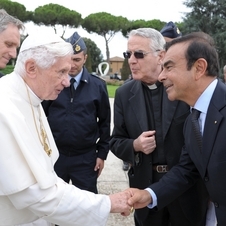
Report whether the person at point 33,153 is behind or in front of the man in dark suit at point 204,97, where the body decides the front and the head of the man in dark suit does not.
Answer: in front

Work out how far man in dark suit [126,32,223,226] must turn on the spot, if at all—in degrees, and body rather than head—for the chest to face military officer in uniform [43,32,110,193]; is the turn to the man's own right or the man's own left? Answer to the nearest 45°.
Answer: approximately 90° to the man's own right

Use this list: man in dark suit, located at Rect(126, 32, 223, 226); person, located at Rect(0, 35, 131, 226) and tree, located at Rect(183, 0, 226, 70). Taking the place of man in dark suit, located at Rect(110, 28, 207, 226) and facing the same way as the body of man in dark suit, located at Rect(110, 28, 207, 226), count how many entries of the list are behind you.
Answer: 1

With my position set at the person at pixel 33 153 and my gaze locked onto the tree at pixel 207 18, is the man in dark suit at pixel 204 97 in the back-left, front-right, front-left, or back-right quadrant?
front-right

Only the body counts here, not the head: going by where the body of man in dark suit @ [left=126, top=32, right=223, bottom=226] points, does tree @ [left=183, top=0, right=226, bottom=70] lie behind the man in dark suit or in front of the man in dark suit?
behind

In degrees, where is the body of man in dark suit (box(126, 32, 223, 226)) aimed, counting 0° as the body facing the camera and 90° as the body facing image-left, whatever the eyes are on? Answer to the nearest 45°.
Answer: approximately 45°

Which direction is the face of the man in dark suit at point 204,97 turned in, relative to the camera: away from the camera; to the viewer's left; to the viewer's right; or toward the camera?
to the viewer's left

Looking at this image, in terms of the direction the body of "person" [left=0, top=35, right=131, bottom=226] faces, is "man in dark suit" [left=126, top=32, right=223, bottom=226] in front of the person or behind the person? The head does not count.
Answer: in front

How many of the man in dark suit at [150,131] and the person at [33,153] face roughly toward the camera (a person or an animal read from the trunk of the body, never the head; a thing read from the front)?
1

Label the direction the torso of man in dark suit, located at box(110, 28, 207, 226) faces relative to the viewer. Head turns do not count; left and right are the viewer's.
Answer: facing the viewer

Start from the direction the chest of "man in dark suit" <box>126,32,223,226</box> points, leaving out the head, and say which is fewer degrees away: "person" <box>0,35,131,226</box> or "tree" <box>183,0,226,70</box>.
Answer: the person

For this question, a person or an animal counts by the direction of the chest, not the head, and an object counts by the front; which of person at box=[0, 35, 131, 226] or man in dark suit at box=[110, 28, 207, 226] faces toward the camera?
the man in dark suit

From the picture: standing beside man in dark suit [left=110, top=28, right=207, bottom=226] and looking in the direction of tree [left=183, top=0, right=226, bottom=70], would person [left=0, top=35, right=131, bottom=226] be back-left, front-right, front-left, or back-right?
back-left

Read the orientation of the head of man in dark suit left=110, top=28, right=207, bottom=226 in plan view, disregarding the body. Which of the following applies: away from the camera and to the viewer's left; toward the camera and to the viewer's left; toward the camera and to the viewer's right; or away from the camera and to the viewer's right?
toward the camera and to the viewer's left

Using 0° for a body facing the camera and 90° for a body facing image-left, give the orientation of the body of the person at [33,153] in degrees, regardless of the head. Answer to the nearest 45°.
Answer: approximately 270°

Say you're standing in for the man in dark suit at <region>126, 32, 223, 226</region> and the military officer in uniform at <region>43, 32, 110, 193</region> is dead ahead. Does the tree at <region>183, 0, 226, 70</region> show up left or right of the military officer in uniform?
right
